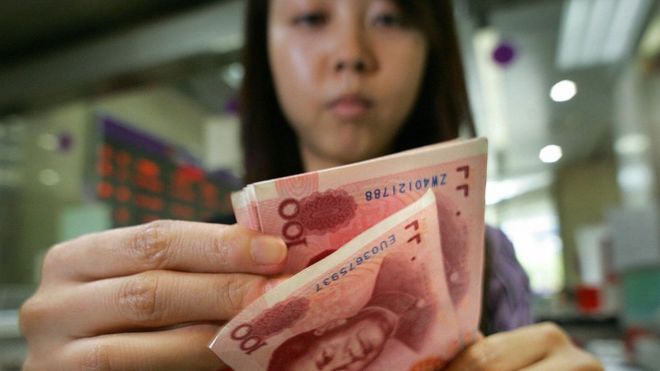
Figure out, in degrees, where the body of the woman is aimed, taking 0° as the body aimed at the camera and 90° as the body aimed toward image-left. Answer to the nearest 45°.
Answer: approximately 0°

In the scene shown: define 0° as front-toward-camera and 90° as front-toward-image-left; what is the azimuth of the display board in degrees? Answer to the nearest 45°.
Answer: approximately 315°

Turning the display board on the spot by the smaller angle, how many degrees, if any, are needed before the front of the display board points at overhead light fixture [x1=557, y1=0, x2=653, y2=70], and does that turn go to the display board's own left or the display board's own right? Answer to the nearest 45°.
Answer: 0° — it already faces it

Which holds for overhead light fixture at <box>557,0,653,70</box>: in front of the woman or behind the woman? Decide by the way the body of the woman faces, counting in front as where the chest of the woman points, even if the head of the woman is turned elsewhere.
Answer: behind
